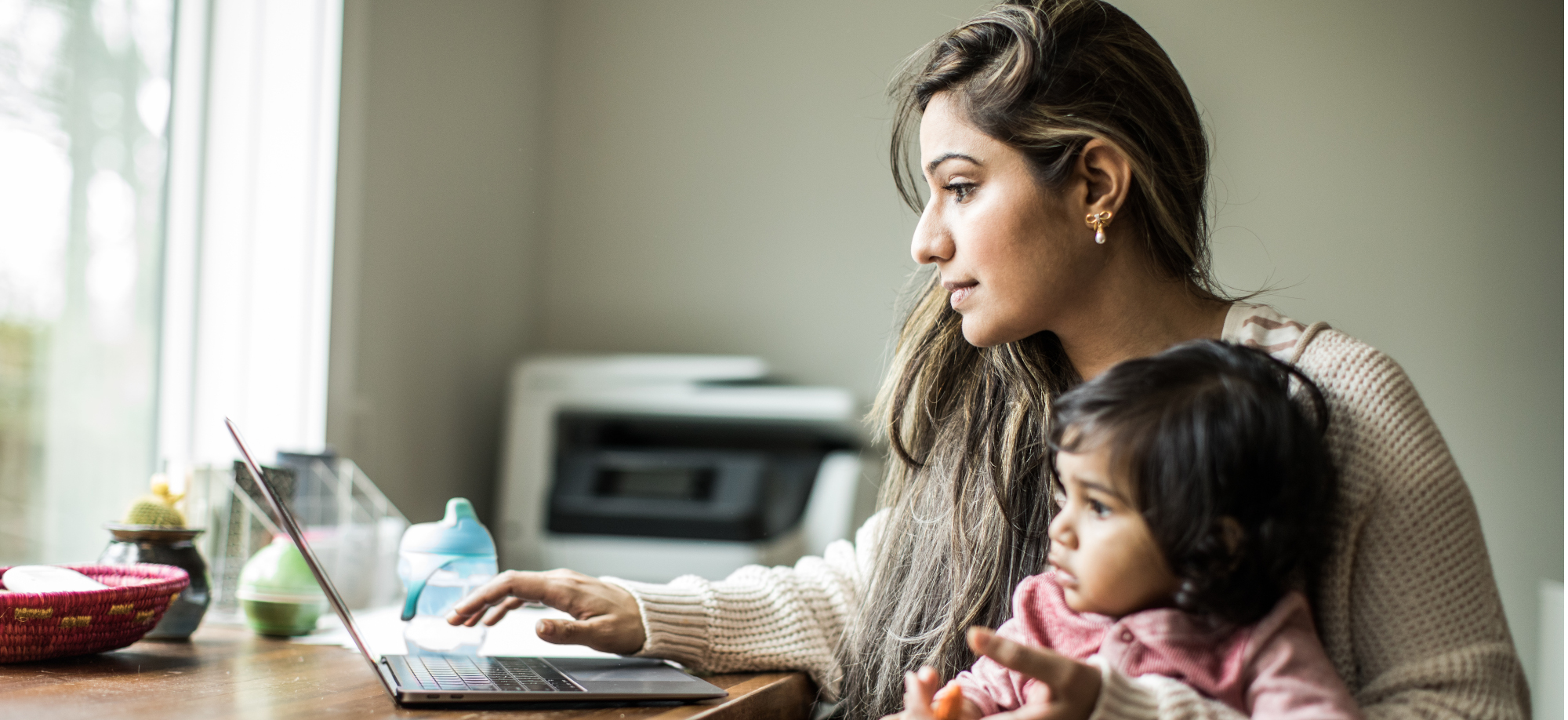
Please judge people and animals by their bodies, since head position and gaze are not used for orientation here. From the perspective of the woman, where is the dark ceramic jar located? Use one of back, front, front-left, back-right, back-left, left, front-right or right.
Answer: front-right

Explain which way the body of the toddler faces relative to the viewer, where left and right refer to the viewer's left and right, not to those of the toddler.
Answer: facing the viewer and to the left of the viewer

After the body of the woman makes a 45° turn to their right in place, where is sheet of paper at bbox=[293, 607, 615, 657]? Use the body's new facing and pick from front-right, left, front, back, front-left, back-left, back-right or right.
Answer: front

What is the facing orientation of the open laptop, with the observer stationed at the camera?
facing to the right of the viewer

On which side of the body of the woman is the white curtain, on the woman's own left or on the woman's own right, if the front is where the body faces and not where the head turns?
on the woman's own right

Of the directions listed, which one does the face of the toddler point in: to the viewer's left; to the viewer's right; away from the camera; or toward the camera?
to the viewer's left

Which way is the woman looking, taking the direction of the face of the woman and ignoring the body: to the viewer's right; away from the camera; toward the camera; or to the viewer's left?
to the viewer's left

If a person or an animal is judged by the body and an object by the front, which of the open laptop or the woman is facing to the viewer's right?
the open laptop

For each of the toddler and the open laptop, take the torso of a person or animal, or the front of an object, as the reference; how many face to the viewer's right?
1

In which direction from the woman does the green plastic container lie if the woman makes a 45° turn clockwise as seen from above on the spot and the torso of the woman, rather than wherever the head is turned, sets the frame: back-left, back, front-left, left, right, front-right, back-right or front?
front

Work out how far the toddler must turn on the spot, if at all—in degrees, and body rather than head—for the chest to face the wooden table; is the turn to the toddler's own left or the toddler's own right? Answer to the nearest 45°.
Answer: approximately 45° to the toddler's own right

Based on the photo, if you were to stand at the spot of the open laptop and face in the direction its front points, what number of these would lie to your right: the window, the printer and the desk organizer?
0

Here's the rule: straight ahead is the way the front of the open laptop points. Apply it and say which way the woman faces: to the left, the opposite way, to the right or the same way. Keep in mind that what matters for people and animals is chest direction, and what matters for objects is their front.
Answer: the opposite way

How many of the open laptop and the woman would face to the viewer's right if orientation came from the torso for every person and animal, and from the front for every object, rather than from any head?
1

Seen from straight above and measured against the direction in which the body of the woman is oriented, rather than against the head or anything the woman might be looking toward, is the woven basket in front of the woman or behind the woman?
in front
